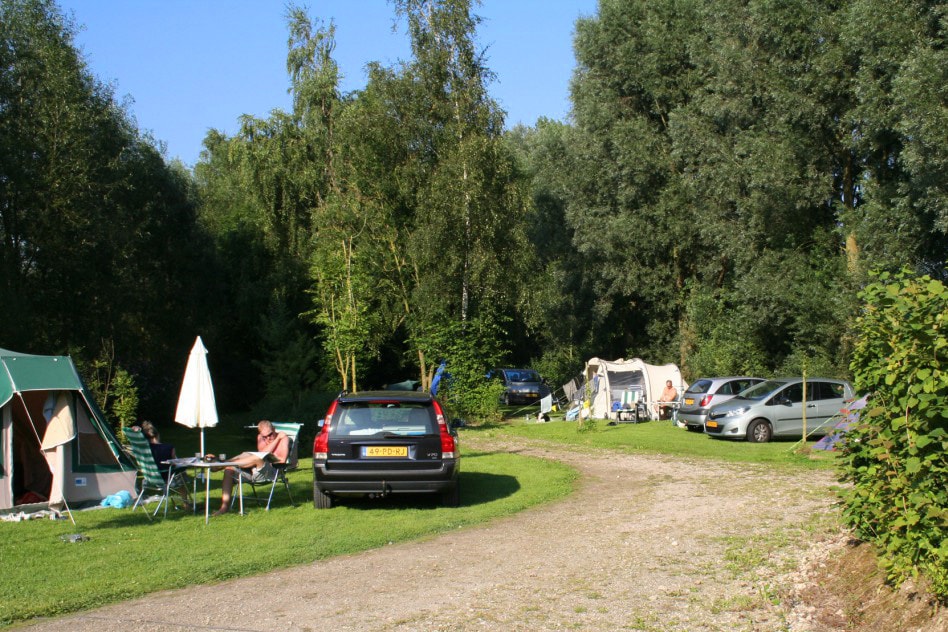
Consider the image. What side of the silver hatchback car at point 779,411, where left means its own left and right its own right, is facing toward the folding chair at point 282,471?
front

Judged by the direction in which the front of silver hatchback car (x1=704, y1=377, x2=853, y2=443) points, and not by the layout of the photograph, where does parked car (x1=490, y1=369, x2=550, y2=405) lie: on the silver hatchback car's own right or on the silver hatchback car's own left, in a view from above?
on the silver hatchback car's own right

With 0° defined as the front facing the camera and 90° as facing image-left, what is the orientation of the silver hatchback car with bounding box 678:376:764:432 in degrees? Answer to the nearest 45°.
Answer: approximately 225°

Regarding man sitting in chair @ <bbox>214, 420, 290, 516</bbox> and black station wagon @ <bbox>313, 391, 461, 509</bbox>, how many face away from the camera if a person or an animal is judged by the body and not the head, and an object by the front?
1

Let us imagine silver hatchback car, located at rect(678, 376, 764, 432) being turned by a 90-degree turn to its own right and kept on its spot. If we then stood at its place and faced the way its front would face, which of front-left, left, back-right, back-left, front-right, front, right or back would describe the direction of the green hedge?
front-right

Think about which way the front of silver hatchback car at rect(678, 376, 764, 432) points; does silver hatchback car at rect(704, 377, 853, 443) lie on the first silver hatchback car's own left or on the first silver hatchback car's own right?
on the first silver hatchback car's own right

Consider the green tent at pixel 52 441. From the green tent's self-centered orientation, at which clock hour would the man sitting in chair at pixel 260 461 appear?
The man sitting in chair is roughly at 10 o'clock from the green tent.

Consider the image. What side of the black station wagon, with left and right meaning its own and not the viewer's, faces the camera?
back

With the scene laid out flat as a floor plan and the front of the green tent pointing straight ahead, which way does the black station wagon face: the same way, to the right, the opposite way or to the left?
the opposite way
